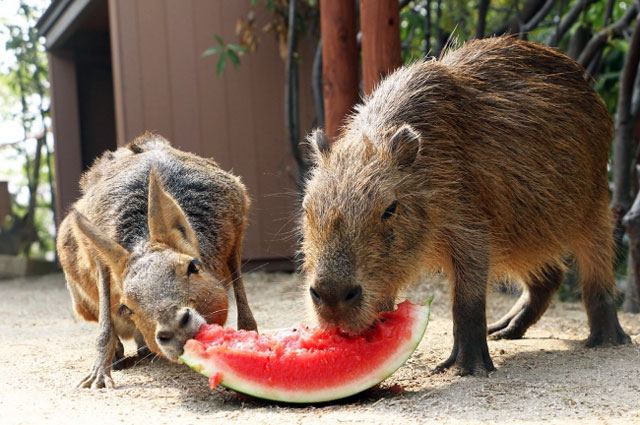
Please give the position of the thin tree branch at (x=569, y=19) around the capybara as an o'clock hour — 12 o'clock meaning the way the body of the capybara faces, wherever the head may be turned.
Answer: The thin tree branch is roughly at 5 o'clock from the capybara.

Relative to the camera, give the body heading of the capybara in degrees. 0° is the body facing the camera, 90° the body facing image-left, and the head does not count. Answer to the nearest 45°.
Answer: approximately 45°

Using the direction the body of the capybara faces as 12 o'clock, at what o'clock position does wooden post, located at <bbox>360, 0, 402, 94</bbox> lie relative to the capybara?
The wooden post is roughly at 4 o'clock from the capybara.

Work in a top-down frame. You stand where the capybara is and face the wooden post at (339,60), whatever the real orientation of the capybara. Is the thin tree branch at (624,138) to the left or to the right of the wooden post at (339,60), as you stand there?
right

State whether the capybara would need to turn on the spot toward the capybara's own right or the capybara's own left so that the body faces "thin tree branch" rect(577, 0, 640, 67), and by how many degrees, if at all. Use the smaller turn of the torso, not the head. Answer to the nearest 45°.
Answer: approximately 135° to the capybara's own right

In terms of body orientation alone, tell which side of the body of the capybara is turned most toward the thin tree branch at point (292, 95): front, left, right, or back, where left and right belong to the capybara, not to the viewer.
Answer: right

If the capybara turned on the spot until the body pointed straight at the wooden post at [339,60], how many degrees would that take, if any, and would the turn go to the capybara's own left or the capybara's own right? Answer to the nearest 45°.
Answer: approximately 90° to the capybara's own right
